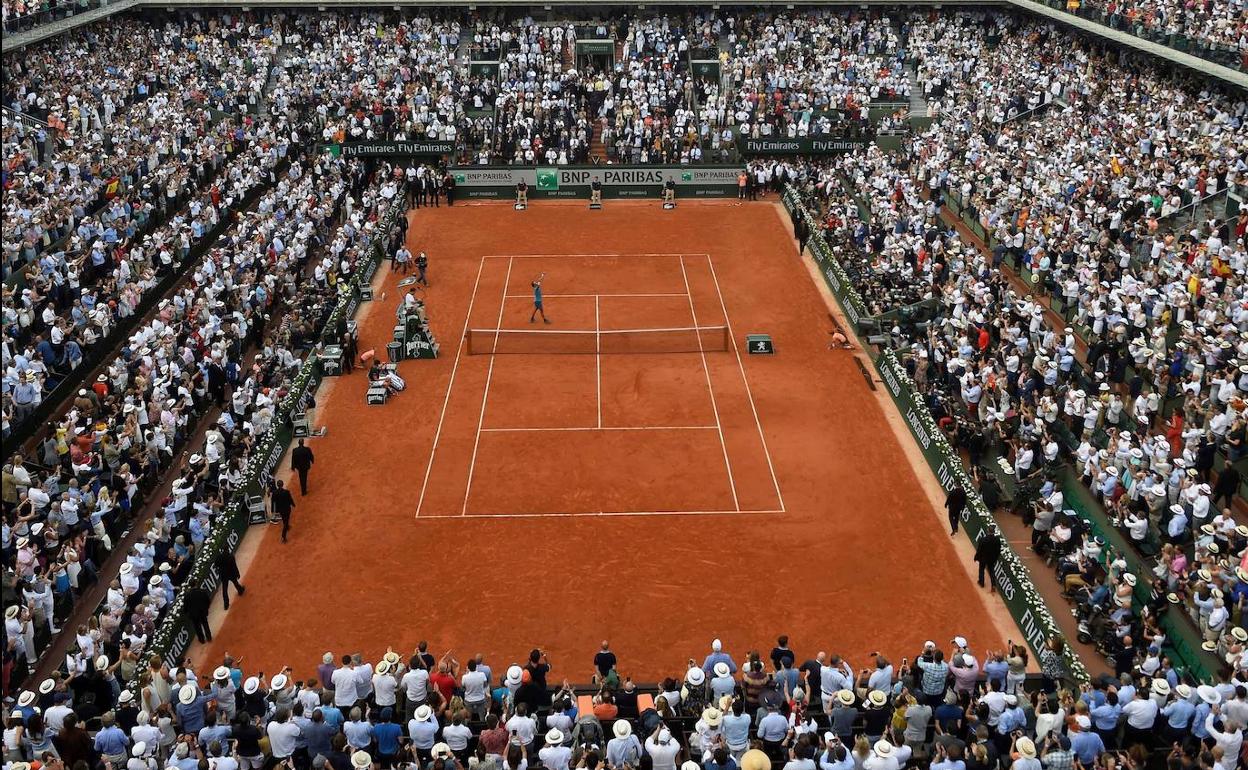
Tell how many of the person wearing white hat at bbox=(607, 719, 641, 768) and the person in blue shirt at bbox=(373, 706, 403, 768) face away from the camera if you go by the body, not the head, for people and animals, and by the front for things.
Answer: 2

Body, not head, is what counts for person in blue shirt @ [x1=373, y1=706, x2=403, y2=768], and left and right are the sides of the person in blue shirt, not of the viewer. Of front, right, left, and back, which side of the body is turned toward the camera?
back

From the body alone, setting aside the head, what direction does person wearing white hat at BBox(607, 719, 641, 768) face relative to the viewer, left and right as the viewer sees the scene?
facing away from the viewer

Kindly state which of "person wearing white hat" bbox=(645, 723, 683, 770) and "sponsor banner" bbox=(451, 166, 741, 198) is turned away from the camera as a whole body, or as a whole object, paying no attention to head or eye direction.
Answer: the person wearing white hat

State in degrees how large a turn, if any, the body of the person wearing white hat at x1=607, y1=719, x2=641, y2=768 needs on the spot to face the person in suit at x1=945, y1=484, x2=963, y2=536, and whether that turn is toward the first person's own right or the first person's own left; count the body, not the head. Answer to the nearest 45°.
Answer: approximately 45° to the first person's own right

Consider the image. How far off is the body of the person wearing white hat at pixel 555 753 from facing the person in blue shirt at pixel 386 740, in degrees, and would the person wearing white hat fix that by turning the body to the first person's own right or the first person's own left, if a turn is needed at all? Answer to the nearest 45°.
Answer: approximately 90° to the first person's own left

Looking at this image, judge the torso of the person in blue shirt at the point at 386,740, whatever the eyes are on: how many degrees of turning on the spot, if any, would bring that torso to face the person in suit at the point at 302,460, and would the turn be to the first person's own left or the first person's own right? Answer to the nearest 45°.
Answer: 0° — they already face them

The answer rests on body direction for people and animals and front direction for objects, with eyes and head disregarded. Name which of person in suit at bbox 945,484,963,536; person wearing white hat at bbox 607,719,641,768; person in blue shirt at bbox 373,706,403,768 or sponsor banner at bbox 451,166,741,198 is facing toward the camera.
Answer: the sponsor banner

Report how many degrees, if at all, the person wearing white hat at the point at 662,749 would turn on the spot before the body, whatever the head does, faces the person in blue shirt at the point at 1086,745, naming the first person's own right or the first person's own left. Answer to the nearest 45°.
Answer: approximately 90° to the first person's own right

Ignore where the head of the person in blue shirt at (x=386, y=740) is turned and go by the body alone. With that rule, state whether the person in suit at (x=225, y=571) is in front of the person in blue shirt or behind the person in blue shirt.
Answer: in front

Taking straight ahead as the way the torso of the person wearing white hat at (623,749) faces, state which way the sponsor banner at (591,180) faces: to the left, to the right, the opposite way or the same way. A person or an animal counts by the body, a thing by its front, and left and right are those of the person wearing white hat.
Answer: the opposite way

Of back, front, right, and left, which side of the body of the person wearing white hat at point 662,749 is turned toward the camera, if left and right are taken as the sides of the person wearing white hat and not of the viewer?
back
